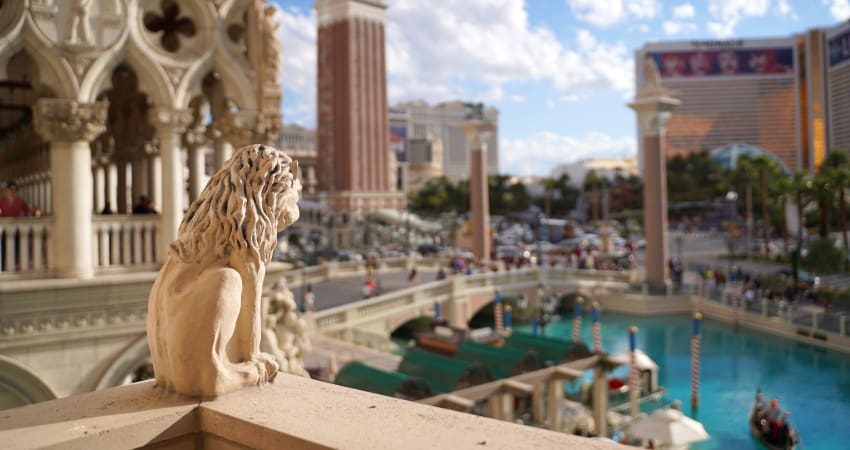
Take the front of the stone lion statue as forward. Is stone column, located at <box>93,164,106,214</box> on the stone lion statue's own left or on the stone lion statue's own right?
on the stone lion statue's own left

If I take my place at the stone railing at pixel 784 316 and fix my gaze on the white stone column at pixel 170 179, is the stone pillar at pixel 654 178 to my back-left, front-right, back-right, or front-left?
back-right

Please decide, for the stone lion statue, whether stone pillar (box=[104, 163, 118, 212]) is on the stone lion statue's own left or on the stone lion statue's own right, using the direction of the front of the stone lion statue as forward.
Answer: on the stone lion statue's own left

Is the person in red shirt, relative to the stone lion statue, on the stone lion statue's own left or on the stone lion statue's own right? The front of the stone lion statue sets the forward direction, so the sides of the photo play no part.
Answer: on the stone lion statue's own left

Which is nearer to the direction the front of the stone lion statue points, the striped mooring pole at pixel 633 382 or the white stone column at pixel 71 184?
the striped mooring pole

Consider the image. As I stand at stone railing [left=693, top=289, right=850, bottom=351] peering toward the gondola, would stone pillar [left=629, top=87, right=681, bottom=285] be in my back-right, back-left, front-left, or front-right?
back-right

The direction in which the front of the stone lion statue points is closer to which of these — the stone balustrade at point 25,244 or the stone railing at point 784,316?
the stone railing

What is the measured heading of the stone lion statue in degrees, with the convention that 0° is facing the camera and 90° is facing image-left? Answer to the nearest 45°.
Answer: approximately 225°

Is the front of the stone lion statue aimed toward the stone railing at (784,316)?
yes
